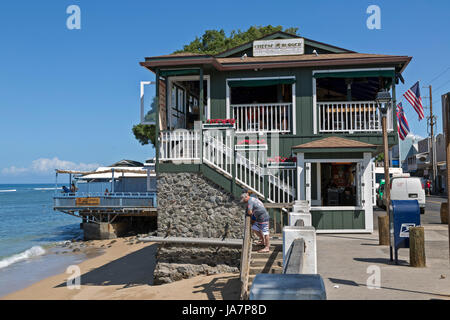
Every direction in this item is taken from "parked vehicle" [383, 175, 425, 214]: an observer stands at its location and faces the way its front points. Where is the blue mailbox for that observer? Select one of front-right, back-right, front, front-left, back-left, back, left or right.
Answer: back

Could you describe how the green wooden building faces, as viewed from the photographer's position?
facing the viewer

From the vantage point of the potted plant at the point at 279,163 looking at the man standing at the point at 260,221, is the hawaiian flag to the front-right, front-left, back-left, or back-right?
back-left

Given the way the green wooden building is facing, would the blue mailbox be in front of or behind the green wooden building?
in front

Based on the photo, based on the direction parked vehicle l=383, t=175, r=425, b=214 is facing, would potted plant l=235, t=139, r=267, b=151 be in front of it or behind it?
behind

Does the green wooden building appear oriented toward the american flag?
no

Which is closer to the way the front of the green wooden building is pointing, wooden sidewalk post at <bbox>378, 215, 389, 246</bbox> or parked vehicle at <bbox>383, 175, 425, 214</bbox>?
the wooden sidewalk post

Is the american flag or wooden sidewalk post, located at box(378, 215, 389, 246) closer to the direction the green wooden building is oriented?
the wooden sidewalk post
